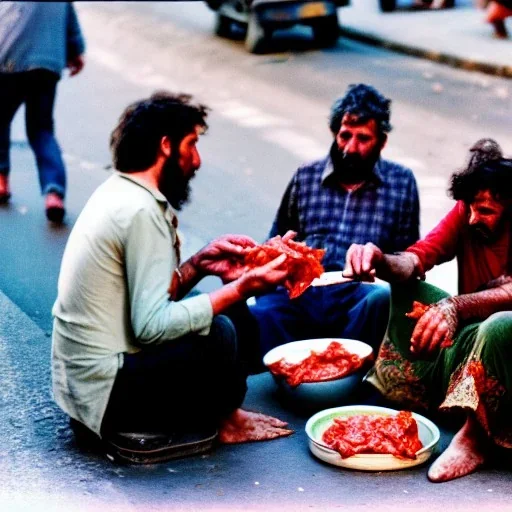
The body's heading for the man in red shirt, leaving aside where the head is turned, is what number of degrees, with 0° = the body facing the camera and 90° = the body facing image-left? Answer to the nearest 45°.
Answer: approximately 45°

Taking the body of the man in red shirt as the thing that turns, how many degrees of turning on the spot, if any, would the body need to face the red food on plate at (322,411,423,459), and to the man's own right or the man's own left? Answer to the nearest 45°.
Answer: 0° — they already face it

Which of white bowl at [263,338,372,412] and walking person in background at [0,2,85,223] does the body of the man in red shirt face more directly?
the white bowl

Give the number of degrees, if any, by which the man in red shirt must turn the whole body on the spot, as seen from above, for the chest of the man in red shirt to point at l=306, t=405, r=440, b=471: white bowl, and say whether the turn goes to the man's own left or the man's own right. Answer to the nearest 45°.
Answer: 0° — they already face it

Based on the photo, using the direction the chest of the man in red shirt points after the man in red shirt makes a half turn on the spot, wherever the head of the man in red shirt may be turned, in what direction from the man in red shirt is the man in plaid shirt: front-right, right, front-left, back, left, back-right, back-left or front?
left

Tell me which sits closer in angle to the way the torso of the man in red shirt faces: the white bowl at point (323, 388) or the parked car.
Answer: the white bowl
